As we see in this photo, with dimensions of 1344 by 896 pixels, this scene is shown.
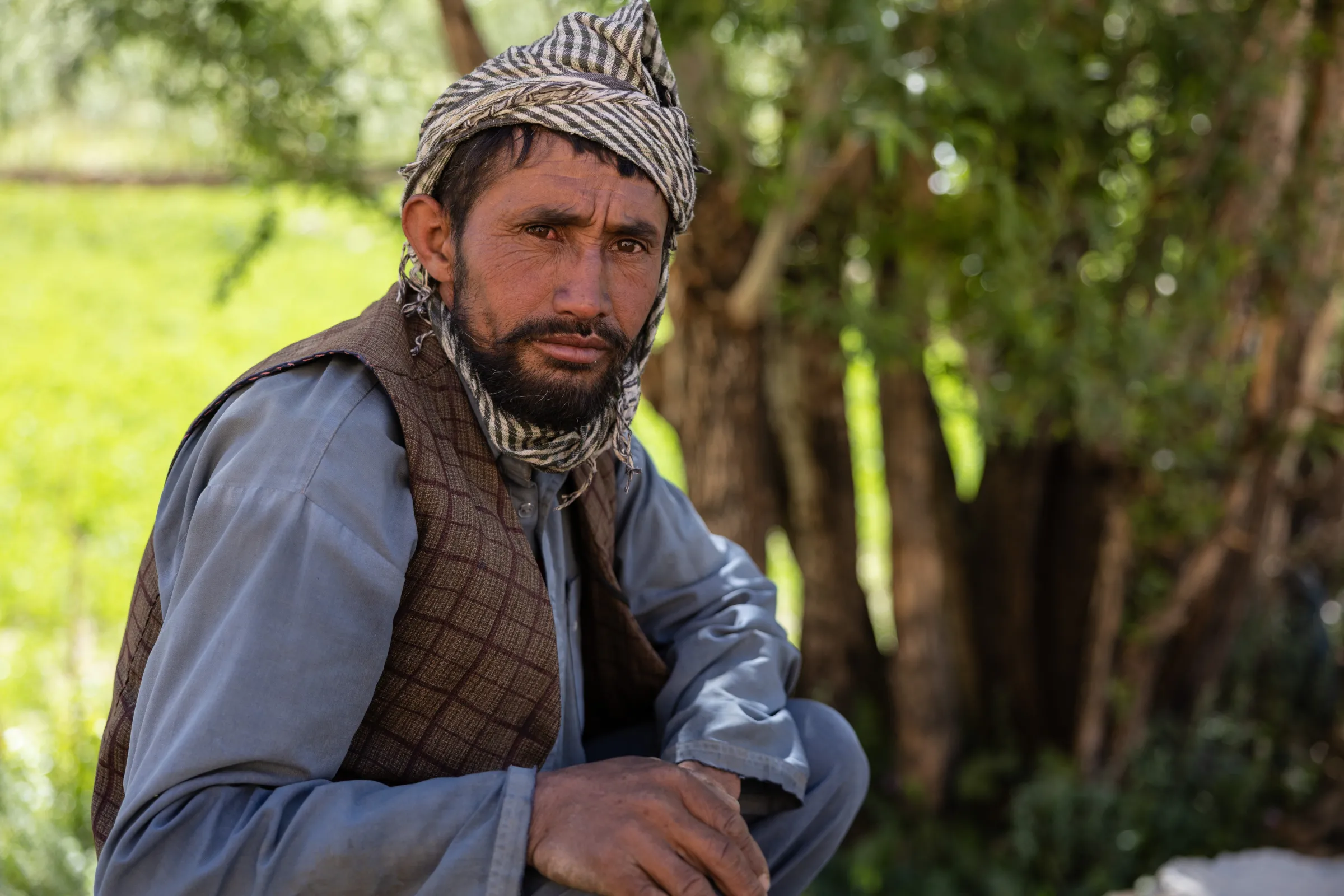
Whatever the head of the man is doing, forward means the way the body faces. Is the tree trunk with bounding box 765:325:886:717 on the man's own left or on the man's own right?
on the man's own left

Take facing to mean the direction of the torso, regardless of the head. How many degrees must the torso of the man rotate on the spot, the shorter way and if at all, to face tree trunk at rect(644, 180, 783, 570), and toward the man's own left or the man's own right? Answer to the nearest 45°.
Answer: approximately 135° to the man's own left

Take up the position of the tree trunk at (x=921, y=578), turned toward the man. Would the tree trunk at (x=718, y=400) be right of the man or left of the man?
right

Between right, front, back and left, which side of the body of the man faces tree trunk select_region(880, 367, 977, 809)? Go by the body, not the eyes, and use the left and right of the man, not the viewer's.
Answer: left

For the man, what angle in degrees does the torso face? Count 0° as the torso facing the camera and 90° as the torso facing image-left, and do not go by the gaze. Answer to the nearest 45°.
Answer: approximately 315°
